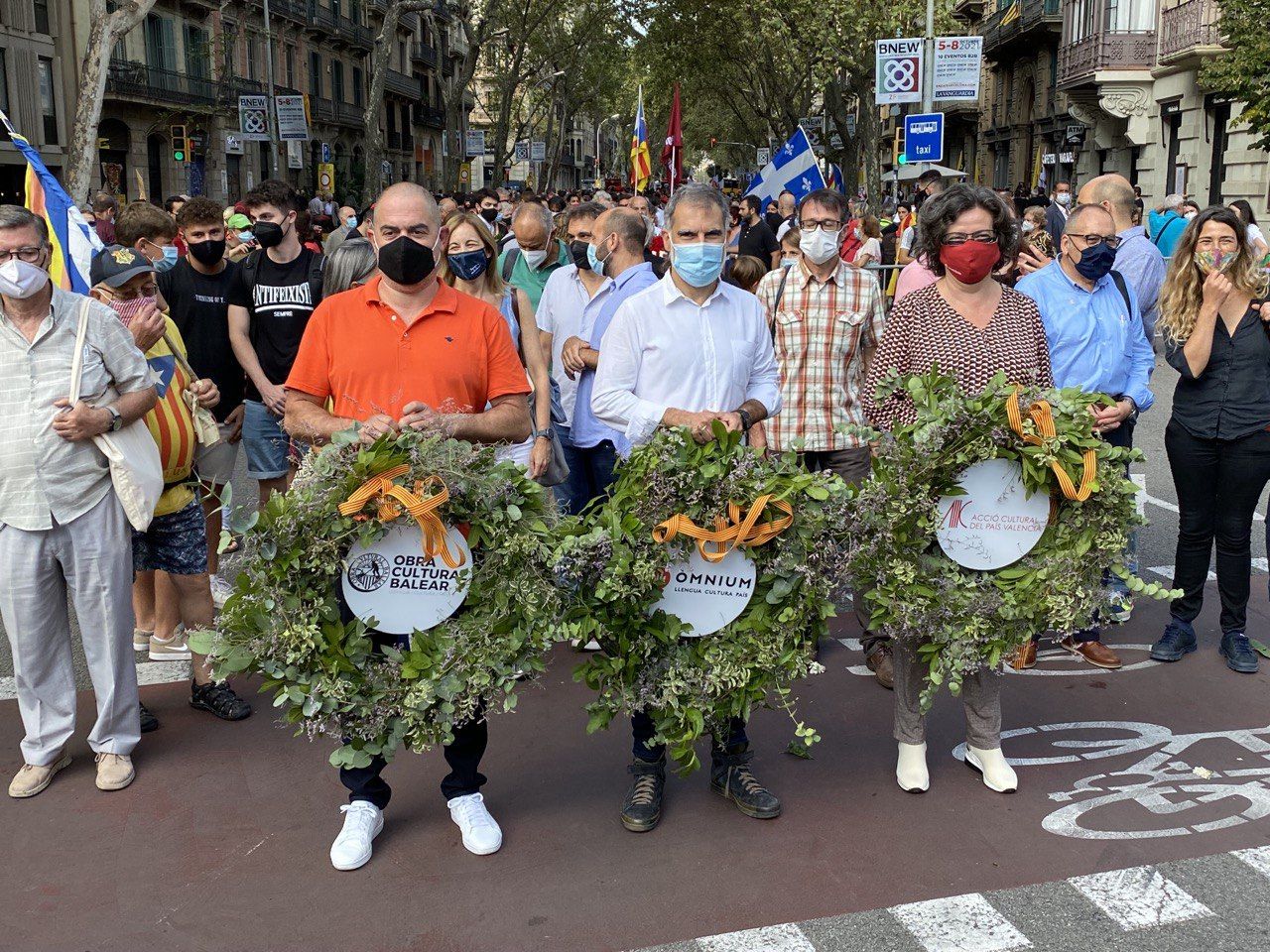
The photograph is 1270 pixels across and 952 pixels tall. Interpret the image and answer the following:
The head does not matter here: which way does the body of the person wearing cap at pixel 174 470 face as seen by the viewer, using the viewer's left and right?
facing the viewer and to the right of the viewer

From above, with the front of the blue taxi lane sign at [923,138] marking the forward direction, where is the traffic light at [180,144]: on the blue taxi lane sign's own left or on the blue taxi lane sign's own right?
on the blue taxi lane sign's own right

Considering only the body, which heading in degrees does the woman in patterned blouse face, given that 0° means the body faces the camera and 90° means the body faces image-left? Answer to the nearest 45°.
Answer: approximately 0°

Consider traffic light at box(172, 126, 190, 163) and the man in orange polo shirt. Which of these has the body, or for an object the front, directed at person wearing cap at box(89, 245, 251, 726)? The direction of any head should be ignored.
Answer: the traffic light

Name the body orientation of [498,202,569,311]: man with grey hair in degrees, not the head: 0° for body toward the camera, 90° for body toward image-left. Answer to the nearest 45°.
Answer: approximately 0°

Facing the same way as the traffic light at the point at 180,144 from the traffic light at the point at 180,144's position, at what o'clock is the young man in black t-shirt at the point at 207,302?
The young man in black t-shirt is roughly at 12 o'clock from the traffic light.

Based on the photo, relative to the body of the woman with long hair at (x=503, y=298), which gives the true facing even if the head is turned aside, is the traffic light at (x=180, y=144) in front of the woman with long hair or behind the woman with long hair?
behind

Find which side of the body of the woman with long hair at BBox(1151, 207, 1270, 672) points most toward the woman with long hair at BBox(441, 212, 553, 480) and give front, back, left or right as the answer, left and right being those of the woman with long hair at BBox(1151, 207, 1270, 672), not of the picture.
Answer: right

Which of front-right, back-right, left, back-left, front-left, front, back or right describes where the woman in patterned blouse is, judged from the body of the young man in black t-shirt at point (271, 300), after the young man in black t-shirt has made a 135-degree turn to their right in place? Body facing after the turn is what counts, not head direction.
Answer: back
